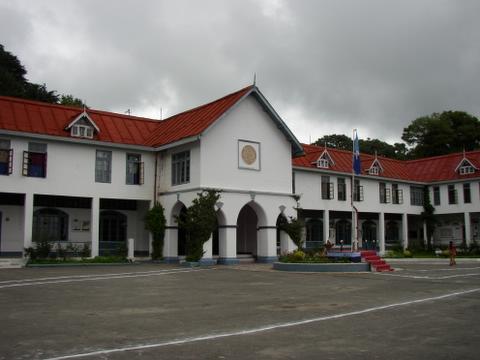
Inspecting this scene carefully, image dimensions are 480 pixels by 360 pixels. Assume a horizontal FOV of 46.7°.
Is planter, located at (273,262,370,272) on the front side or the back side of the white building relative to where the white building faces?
on the front side

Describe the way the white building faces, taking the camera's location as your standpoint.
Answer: facing the viewer and to the right of the viewer
